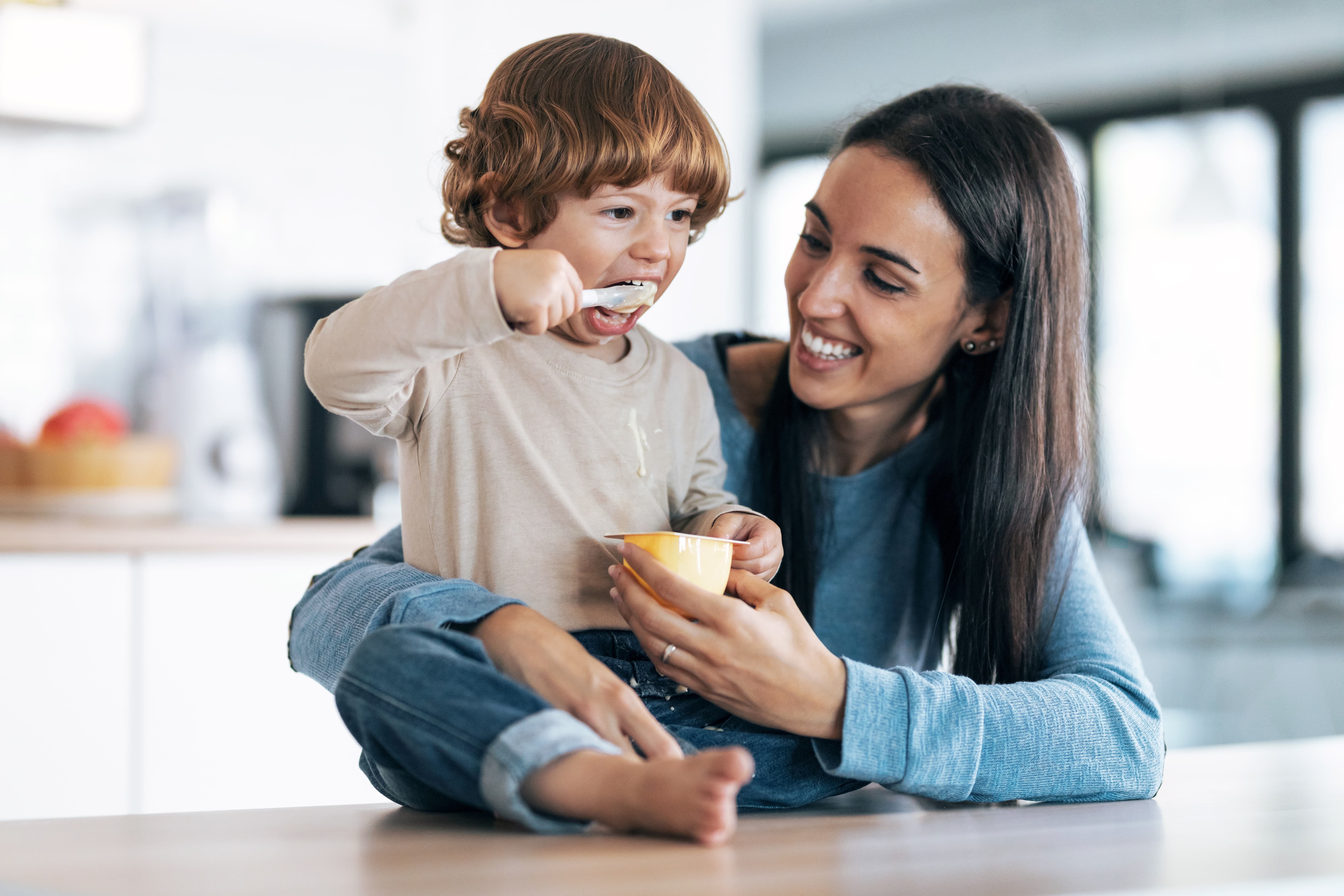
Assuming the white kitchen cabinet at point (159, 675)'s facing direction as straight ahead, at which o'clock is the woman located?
The woman is roughly at 11 o'clock from the white kitchen cabinet.

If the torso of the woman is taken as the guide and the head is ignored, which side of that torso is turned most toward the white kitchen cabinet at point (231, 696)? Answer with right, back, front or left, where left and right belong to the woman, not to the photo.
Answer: right

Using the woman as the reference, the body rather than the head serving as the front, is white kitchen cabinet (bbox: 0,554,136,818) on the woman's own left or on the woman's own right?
on the woman's own right

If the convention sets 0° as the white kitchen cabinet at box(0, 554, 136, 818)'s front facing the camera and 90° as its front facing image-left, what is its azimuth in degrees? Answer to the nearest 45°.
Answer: approximately 0°
